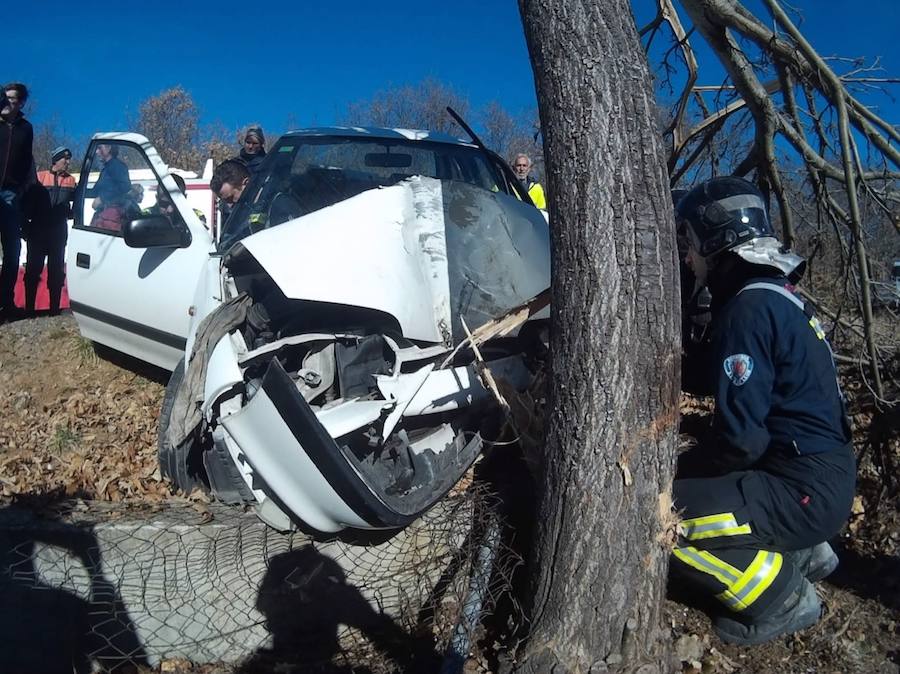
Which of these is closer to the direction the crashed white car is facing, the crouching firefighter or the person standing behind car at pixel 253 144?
the crouching firefighter

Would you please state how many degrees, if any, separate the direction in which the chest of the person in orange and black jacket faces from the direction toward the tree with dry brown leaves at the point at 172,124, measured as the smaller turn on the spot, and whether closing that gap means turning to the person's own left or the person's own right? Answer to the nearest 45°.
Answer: approximately 135° to the person's own left

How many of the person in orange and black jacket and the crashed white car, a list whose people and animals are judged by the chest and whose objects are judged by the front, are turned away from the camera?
0

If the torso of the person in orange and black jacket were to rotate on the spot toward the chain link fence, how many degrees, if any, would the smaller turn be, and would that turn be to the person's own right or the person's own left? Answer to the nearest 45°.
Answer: approximately 45° to the person's own right

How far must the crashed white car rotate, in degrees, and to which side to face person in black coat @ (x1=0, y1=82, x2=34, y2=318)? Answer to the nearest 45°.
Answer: approximately 135° to its right

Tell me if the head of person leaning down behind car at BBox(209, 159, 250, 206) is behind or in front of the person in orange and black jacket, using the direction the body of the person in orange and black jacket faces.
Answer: in front

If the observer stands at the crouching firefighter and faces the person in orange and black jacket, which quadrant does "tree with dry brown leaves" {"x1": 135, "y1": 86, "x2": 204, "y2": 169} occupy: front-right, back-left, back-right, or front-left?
front-right

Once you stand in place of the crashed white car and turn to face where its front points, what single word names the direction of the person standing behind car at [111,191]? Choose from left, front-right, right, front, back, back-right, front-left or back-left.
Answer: back-right

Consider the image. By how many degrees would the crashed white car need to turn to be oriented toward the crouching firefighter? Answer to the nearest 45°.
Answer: approximately 45° to its left

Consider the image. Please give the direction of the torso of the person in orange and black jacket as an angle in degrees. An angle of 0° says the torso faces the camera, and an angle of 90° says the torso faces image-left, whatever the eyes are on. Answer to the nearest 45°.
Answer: approximately 315°

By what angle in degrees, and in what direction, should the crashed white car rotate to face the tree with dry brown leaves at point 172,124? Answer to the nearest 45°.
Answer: approximately 180°

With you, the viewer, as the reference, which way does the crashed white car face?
facing the viewer

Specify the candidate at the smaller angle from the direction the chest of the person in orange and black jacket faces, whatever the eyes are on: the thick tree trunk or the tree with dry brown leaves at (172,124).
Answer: the thick tree trunk

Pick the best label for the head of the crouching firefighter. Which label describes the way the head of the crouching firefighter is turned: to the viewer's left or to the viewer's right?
to the viewer's left
